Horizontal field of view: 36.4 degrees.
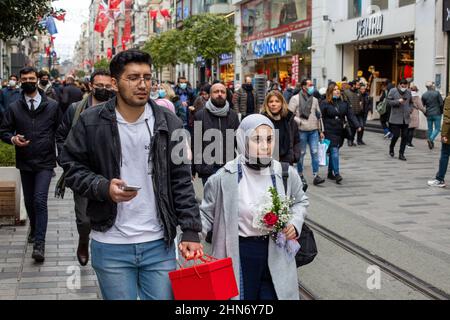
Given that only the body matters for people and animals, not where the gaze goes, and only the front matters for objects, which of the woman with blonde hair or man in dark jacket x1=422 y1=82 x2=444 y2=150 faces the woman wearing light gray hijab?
the woman with blonde hair

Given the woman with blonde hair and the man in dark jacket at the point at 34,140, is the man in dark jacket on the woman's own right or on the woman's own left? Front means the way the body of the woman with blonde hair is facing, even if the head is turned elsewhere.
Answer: on the woman's own right

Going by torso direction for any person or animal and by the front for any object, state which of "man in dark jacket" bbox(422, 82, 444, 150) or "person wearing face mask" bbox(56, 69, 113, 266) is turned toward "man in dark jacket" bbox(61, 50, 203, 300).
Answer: the person wearing face mask

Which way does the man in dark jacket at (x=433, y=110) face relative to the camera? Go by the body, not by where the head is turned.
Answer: away from the camera

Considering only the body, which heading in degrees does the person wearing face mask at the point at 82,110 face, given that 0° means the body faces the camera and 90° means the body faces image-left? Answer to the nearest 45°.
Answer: approximately 0°

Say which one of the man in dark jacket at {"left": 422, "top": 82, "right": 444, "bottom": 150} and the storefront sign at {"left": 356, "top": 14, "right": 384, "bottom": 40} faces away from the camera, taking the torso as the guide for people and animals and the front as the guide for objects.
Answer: the man in dark jacket

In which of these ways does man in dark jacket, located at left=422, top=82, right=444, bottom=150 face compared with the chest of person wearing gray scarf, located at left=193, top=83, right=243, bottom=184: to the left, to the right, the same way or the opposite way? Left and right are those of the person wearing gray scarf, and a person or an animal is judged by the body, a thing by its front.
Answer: the opposite way

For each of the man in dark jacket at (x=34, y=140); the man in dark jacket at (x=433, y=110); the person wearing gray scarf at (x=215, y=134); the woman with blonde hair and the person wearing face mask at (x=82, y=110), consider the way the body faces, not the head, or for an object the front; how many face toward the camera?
4

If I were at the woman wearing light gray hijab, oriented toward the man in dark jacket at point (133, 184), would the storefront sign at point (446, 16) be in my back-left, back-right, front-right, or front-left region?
back-right
